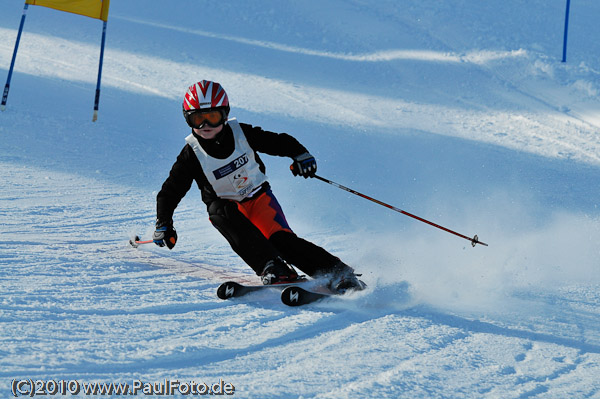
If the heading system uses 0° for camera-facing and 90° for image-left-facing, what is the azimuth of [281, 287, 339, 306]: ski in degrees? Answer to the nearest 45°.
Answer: approximately 45°
